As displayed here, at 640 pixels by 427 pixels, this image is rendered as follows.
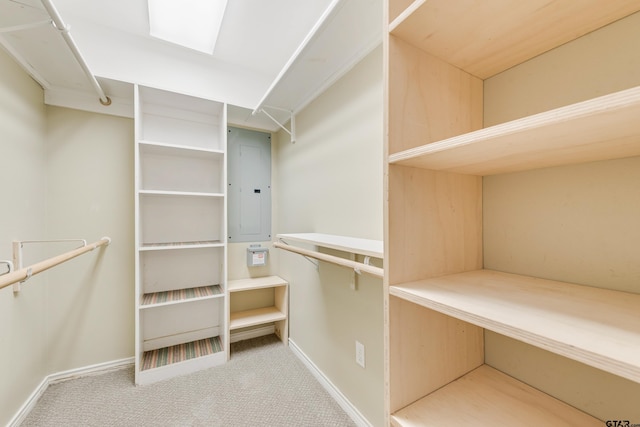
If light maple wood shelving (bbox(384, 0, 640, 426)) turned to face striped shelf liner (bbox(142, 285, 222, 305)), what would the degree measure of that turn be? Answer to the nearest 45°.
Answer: approximately 45° to its right

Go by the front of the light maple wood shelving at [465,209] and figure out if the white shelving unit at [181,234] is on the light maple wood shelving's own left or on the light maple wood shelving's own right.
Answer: on the light maple wood shelving's own right

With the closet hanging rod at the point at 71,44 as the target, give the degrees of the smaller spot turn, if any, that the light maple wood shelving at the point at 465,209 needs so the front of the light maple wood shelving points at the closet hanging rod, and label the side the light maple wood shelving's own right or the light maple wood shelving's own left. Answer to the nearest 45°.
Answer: approximately 45° to the light maple wood shelving's own right

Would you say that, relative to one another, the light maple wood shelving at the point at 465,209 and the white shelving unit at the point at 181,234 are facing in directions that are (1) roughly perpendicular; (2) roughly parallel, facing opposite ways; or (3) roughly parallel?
roughly perpendicular

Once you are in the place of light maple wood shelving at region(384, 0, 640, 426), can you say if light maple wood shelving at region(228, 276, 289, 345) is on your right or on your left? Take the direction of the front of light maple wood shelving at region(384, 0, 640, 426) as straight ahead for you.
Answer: on your right

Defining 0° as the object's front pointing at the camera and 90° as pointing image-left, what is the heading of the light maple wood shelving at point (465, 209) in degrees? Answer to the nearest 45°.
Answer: approximately 45°

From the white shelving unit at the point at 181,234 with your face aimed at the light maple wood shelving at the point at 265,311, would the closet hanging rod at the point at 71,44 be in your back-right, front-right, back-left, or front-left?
back-right
